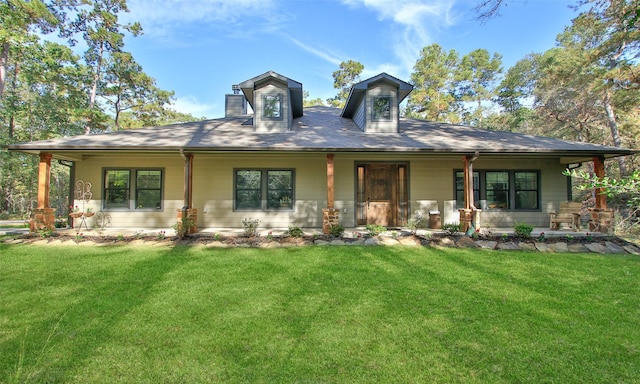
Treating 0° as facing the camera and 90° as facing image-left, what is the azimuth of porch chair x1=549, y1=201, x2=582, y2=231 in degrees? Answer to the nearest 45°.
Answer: approximately 45°

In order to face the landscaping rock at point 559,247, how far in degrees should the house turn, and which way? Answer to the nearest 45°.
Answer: approximately 90° to its left

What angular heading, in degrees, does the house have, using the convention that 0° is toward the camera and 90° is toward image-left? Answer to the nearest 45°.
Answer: approximately 0°

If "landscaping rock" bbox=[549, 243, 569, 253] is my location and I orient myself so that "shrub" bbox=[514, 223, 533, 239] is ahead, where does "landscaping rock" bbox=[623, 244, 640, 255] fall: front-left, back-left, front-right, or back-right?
back-right
